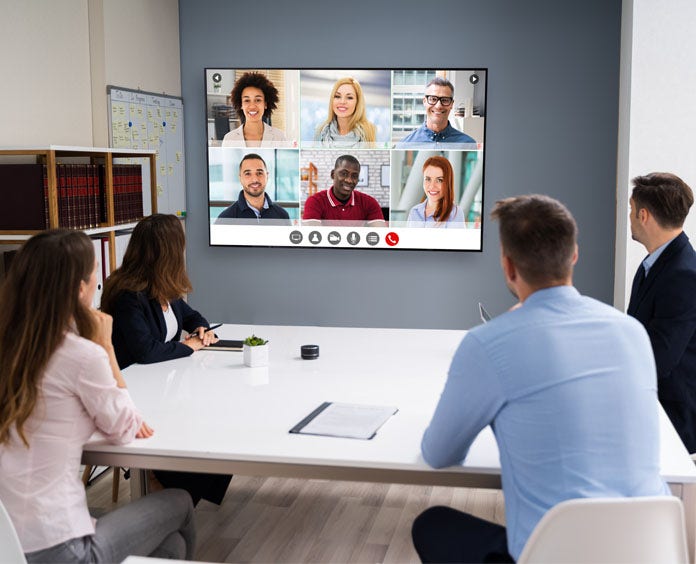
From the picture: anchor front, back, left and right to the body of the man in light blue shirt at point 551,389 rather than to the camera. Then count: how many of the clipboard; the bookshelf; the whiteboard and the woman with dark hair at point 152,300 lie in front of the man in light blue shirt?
4

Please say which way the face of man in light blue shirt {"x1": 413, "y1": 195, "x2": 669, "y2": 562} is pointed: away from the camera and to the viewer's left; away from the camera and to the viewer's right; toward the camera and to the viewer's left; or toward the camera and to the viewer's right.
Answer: away from the camera and to the viewer's left

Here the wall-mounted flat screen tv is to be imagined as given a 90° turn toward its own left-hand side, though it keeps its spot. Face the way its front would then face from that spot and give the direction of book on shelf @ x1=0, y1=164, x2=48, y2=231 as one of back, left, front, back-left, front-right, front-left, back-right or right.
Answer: back-right

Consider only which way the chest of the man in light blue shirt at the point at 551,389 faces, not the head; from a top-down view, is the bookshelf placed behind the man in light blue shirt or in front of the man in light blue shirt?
in front

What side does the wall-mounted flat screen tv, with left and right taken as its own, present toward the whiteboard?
right

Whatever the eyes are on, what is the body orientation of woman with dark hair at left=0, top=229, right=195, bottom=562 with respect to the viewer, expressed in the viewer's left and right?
facing away from the viewer and to the right of the viewer

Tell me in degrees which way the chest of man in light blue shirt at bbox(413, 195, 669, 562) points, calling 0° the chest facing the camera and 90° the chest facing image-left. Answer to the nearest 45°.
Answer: approximately 135°

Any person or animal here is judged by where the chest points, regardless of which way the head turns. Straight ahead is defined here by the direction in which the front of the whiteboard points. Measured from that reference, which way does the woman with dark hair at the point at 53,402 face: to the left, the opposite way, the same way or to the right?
to the left

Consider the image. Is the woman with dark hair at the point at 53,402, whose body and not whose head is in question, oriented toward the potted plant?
yes

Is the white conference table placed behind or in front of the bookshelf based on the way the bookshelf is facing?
in front

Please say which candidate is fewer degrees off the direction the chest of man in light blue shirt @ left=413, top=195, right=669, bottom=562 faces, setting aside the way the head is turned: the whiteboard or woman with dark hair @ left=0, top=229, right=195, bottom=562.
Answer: the whiteboard

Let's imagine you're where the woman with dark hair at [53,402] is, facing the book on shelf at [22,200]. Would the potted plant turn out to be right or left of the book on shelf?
right

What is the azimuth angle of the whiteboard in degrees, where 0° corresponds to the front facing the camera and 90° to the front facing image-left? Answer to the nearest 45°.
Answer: approximately 315°

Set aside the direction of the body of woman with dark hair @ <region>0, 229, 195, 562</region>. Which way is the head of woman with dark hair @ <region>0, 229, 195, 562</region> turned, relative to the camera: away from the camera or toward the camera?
away from the camera
